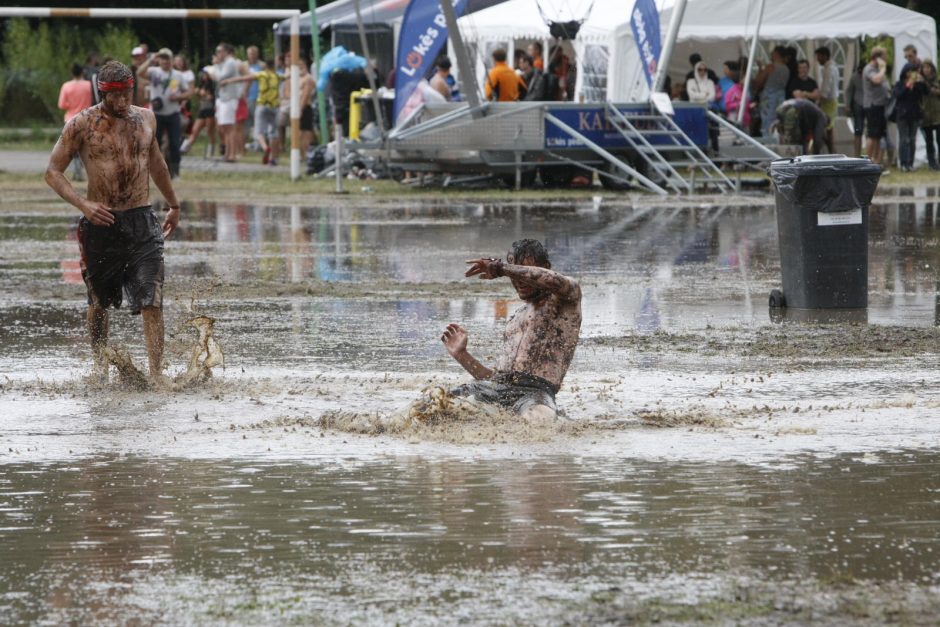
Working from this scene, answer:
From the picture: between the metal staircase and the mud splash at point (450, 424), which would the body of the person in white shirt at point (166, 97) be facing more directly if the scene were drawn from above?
the mud splash

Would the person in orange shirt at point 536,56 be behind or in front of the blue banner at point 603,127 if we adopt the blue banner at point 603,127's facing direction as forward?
behind

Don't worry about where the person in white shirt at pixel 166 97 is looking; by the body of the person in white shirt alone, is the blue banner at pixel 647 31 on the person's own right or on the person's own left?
on the person's own left

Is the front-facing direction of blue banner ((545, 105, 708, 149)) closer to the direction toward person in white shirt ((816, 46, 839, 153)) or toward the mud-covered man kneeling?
the mud-covered man kneeling

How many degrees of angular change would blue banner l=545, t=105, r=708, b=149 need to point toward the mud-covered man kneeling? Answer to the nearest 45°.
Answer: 0° — it already faces them

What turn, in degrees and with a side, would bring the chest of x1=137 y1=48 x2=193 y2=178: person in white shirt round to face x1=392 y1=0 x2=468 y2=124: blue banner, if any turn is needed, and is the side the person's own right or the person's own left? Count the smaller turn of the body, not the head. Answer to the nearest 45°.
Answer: approximately 90° to the person's own left

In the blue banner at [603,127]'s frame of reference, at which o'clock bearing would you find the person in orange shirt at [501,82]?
The person in orange shirt is roughly at 4 o'clock from the blue banner.

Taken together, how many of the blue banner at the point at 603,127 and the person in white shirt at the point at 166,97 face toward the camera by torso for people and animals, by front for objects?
2

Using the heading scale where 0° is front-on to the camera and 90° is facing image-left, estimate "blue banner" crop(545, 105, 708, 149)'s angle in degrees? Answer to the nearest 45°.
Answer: approximately 0°

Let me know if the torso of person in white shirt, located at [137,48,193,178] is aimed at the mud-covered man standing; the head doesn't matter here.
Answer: yes

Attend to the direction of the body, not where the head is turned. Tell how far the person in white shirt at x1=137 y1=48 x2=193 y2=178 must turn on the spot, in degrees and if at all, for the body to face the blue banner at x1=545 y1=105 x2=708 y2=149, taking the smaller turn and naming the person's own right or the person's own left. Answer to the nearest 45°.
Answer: approximately 90° to the person's own left
